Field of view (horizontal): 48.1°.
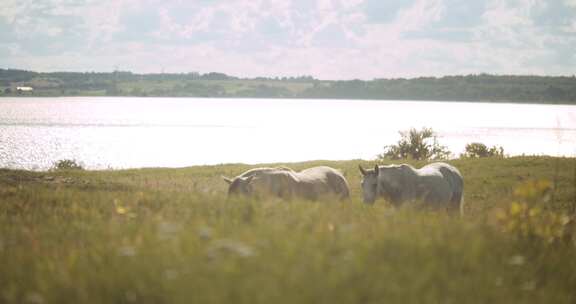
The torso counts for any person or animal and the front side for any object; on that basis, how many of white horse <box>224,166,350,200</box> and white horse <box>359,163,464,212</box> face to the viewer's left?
2

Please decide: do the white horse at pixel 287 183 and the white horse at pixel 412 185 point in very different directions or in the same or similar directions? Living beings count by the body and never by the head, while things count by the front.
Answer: same or similar directions

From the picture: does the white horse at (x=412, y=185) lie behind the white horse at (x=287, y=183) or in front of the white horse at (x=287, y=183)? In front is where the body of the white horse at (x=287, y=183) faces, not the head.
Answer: behind

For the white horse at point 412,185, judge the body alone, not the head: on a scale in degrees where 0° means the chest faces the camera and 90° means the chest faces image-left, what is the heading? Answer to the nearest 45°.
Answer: approximately 90°

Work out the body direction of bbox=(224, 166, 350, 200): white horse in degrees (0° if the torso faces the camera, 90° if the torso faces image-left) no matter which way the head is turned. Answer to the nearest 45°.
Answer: approximately 90°
